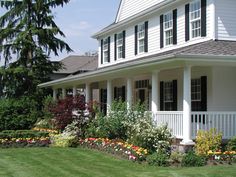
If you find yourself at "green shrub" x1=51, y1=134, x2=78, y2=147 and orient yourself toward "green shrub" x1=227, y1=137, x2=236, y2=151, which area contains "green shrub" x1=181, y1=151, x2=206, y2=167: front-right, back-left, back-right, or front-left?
front-right

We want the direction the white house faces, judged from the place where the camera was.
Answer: facing the viewer and to the left of the viewer

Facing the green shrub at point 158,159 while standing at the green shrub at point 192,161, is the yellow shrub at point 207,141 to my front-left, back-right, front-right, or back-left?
back-right

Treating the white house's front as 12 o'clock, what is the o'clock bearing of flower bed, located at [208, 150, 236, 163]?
The flower bed is roughly at 10 o'clock from the white house.

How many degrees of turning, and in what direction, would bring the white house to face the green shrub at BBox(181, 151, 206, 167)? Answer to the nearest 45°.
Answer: approximately 45° to its left

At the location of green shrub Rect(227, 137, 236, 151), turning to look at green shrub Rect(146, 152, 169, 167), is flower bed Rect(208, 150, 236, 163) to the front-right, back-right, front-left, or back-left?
front-left

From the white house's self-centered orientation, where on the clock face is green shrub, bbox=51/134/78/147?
The green shrub is roughly at 2 o'clock from the white house.
